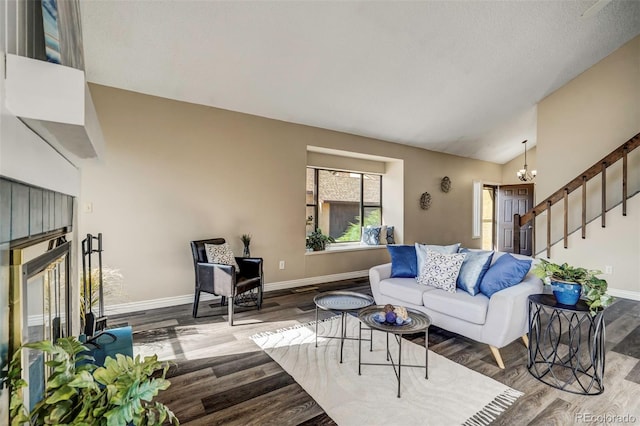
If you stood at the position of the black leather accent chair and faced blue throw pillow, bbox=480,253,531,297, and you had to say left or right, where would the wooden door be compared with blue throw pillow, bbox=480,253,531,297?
left

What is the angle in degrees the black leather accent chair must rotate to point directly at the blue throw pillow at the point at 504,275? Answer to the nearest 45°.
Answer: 0° — it already faces it

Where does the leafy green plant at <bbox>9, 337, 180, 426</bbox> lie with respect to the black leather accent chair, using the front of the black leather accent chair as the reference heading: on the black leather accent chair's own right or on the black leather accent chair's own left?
on the black leather accent chair's own right

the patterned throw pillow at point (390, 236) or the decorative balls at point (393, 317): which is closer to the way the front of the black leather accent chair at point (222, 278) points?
the decorative balls

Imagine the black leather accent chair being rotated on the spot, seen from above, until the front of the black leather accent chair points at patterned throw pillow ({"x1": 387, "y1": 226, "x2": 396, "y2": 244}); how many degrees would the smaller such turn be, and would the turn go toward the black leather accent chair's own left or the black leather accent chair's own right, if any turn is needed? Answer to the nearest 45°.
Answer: approximately 90° to the black leather accent chair's own left

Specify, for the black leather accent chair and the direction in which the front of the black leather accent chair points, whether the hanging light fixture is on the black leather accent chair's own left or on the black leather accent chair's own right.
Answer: on the black leather accent chair's own left

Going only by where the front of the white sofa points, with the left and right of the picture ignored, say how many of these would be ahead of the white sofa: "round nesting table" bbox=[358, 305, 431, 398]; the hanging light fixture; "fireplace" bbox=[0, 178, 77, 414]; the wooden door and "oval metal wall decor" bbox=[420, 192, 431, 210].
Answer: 2

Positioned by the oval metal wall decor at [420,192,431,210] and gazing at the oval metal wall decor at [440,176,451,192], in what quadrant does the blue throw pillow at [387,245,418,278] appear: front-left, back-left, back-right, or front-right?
back-right

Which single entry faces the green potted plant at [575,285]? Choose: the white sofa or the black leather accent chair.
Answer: the black leather accent chair

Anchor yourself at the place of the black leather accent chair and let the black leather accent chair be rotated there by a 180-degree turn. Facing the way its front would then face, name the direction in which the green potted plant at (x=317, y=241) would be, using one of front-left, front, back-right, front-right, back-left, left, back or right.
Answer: right

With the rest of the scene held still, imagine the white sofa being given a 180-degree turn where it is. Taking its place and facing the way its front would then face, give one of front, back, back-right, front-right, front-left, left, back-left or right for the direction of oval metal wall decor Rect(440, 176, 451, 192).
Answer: front-left

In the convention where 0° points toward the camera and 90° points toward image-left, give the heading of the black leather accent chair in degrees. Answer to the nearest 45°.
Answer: approximately 315°

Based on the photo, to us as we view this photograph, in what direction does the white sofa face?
facing the viewer and to the left of the viewer

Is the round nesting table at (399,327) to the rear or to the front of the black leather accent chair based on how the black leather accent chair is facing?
to the front

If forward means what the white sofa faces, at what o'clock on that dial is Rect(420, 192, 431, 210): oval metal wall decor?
The oval metal wall decor is roughly at 4 o'clock from the white sofa.

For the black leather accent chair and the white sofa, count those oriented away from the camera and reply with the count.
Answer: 0
